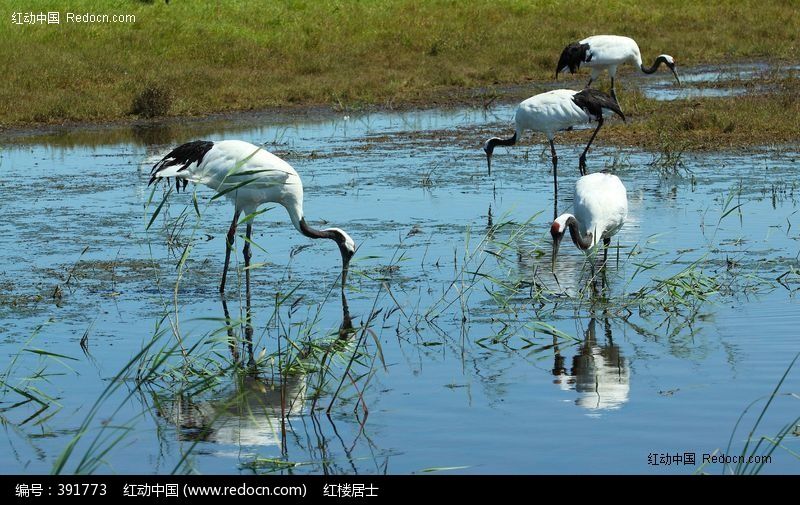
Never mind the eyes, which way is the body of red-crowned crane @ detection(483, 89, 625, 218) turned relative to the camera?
to the viewer's left

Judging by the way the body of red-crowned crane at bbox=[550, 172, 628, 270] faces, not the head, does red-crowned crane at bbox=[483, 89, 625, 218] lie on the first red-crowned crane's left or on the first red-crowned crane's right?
on the first red-crowned crane's right

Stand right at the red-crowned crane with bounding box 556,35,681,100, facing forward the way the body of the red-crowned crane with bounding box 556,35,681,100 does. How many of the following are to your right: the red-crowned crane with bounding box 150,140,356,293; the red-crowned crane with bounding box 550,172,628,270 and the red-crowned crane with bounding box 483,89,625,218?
3

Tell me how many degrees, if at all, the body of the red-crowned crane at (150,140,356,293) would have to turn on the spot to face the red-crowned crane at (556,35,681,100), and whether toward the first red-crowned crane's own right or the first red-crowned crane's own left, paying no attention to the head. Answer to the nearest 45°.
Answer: approximately 45° to the first red-crowned crane's own left

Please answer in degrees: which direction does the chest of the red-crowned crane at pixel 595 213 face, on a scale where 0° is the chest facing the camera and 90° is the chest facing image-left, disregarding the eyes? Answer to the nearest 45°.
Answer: approximately 45°

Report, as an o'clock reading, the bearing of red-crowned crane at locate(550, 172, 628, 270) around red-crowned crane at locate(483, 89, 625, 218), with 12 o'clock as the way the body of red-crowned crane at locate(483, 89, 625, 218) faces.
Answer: red-crowned crane at locate(550, 172, 628, 270) is roughly at 9 o'clock from red-crowned crane at locate(483, 89, 625, 218).

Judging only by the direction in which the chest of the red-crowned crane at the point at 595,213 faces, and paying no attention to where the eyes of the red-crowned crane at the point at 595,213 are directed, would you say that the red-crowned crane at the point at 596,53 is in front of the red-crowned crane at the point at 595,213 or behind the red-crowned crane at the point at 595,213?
behind

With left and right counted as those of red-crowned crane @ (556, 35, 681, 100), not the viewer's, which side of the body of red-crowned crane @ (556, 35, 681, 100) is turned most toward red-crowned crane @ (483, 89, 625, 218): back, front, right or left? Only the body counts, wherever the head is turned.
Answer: right

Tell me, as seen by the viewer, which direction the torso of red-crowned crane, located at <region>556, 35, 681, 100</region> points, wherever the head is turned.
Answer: to the viewer's right

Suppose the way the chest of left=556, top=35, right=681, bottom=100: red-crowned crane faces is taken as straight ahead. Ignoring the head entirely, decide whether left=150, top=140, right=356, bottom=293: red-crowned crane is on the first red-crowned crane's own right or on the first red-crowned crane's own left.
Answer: on the first red-crowned crane's own right

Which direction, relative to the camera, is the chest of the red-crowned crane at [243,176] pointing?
to the viewer's right

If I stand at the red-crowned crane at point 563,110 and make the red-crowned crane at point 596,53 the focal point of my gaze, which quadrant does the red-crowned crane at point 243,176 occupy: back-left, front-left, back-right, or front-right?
back-left

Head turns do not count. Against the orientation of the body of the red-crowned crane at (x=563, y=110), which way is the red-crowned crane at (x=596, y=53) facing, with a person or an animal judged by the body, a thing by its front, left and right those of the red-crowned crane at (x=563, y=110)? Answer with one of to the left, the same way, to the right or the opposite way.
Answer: the opposite way
